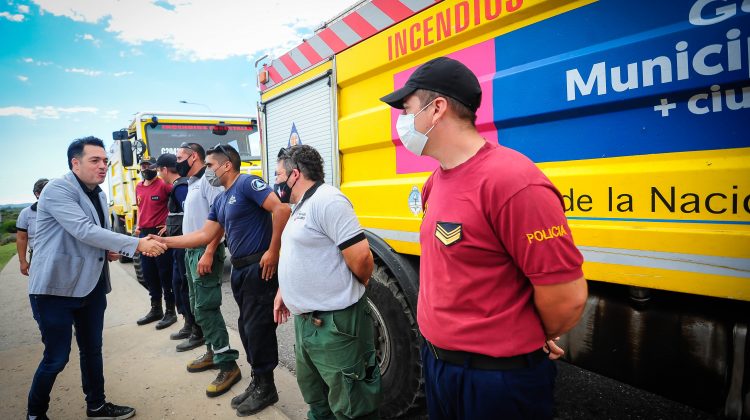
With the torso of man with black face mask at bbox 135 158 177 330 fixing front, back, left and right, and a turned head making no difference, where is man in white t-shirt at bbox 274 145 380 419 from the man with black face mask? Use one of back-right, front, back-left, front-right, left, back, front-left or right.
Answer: front-left

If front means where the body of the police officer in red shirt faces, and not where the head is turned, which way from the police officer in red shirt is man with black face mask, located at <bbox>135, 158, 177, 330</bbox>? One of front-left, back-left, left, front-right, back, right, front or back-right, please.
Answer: right

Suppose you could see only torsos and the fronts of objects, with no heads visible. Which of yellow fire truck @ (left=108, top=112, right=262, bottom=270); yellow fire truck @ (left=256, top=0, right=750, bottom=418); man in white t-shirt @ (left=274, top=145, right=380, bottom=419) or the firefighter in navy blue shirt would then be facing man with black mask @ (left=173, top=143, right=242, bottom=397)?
yellow fire truck @ (left=108, top=112, right=262, bottom=270)

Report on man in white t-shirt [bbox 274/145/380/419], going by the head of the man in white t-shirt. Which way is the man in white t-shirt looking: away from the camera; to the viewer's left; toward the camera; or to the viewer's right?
to the viewer's left

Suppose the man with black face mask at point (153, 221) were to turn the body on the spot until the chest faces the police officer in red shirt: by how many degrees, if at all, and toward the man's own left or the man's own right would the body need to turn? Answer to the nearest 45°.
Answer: approximately 45° to the man's own left

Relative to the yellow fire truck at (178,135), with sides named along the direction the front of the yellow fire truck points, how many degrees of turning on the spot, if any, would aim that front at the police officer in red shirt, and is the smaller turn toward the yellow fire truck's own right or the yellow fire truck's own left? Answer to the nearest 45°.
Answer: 0° — it already faces them

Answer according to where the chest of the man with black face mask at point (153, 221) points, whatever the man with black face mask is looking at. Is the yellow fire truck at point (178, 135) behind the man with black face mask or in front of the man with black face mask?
behind

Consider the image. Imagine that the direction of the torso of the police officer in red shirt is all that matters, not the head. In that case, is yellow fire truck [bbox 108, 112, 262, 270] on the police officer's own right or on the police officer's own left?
on the police officer's own right

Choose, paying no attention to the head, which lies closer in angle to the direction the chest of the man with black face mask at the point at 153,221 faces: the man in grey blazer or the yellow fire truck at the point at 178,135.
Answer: the man in grey blazer

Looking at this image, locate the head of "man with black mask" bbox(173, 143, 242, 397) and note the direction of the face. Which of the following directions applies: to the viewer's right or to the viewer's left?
to the viewer's left

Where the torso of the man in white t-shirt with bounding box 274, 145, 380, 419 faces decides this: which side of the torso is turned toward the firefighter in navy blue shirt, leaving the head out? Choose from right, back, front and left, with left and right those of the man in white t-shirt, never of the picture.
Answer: right

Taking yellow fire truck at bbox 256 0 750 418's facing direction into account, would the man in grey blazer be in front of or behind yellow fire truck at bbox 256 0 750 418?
behind

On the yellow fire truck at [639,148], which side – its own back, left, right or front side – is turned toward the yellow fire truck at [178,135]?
back
